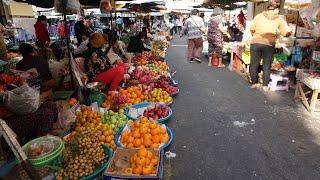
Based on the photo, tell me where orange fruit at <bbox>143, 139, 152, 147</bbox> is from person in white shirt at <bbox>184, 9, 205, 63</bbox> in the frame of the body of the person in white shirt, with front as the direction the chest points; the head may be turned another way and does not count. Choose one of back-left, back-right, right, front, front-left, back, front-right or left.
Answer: back

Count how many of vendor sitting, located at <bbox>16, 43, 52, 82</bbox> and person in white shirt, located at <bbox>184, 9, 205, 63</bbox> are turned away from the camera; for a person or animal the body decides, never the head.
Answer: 1

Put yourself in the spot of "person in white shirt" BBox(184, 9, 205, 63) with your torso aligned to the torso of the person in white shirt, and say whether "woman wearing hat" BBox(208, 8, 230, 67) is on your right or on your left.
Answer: on your right

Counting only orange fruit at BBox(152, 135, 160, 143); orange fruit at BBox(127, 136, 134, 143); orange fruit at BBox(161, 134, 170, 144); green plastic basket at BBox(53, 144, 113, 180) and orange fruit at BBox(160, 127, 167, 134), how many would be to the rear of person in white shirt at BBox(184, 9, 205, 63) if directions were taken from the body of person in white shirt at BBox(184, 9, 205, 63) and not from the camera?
5

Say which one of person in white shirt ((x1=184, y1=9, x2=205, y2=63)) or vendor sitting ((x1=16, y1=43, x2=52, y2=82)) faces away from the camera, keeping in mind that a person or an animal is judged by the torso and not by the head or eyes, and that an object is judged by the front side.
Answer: the person in white shirt

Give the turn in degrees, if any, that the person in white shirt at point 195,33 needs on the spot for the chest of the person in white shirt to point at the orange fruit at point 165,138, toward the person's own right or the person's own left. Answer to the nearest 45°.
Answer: approximately 180°

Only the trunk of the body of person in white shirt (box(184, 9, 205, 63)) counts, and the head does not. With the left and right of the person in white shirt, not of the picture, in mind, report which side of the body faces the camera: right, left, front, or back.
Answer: back
